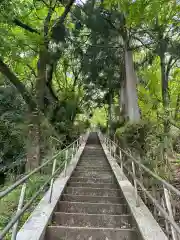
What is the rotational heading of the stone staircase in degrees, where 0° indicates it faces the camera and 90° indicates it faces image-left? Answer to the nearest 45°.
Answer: approximately 0°

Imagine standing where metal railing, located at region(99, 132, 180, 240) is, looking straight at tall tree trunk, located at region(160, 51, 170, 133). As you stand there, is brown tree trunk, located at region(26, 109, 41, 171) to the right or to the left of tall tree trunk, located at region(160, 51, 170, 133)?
left

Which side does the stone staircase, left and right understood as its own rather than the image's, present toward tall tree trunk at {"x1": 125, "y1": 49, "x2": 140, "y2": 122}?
back

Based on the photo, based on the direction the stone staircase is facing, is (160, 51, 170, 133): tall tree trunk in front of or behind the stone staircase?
behind
